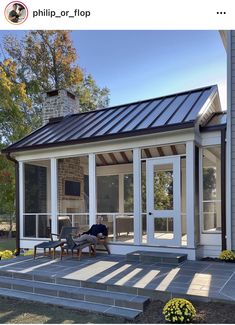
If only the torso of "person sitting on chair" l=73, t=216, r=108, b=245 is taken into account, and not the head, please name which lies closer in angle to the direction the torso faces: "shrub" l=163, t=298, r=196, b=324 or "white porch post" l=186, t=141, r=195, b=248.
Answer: the shrub

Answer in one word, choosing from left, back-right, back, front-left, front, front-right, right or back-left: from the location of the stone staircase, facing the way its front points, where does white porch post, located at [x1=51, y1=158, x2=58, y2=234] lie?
back-right

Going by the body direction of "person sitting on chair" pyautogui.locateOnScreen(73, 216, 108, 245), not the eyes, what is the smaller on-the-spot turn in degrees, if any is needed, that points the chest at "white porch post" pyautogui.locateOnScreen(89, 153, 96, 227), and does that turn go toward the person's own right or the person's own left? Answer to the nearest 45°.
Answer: approximately 135° to the person's own right

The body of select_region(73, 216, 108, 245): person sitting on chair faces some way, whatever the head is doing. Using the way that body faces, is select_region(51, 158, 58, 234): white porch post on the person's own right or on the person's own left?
on the person's own right

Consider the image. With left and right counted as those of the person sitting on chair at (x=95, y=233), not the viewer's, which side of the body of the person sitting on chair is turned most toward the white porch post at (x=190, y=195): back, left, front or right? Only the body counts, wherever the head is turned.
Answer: left

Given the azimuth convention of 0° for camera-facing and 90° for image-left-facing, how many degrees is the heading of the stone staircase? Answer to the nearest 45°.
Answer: approximately 45°

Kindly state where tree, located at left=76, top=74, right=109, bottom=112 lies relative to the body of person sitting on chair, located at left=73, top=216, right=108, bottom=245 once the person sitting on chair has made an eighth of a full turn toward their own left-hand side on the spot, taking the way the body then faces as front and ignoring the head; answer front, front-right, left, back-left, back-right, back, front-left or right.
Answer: back

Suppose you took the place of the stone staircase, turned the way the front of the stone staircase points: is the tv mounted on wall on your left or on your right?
on your right

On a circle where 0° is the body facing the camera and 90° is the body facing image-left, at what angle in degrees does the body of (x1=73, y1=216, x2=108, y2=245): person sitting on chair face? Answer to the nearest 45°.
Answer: approximately 45°

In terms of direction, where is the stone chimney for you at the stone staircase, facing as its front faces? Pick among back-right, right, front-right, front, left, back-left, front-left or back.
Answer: back-right
